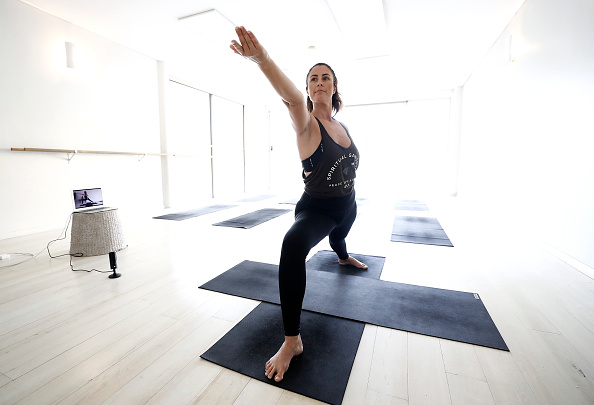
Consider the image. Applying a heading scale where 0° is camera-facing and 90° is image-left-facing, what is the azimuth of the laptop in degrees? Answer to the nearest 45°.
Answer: approximately 315°

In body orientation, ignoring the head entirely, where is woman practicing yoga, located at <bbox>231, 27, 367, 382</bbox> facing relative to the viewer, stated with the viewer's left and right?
facing the viewer and to the right of the viewer

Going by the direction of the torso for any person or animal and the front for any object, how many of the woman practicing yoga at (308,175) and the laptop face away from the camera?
0

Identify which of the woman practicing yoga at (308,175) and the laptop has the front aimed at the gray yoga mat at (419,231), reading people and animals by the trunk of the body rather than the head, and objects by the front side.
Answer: the laptop
